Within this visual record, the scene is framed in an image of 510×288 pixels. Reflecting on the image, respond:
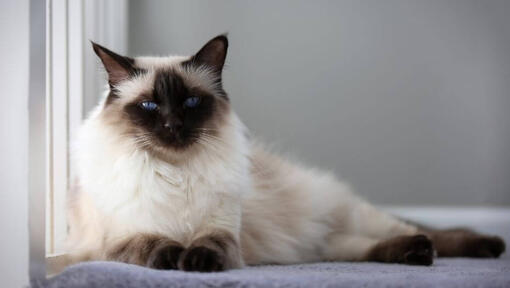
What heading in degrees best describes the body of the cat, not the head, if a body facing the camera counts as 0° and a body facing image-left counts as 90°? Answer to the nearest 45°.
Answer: approximately 45°
